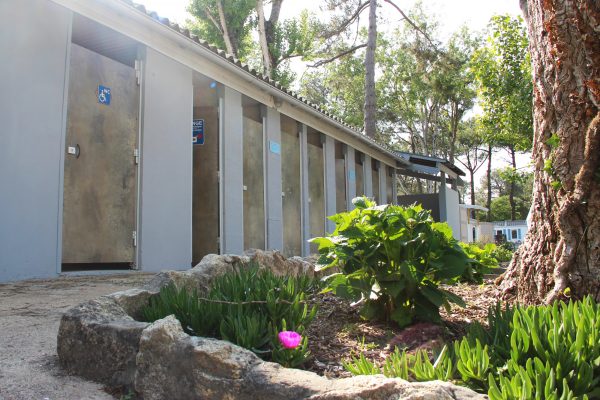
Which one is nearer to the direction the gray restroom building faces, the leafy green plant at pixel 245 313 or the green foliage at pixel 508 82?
the leafy green plant

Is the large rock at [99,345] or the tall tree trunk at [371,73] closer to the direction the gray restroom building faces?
the large rock

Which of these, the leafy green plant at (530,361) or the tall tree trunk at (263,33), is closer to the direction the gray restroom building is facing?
the leafy green plant

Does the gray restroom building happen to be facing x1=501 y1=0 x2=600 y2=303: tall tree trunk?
yes

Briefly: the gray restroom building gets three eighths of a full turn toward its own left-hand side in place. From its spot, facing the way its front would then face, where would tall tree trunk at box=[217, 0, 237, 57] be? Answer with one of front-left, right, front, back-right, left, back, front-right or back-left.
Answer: front

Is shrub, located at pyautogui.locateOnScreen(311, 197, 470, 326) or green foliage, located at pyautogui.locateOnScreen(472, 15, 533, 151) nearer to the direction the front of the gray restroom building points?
the shrub

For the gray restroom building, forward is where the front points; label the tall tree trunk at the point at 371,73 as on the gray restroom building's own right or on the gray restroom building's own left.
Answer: on the gray restroom building's own left

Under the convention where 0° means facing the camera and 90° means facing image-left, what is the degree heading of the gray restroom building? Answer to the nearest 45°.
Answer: approximately 315°

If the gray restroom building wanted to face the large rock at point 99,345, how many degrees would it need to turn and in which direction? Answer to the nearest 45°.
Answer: approximately 45° to its right

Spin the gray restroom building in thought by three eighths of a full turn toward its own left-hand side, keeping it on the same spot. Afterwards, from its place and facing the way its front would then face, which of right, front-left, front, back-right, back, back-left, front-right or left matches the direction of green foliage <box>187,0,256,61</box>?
front

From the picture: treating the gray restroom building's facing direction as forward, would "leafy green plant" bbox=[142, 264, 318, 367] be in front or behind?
in front

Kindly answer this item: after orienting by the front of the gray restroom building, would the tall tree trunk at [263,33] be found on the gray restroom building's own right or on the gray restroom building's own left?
on the gray restroom building's own left

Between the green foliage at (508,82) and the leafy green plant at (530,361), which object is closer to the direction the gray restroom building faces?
the leafy green plant

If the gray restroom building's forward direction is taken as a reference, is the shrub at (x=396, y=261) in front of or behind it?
in front

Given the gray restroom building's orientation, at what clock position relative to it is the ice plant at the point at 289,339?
The ice plant is roughly at 1 o'clock from the gray restroom building.
